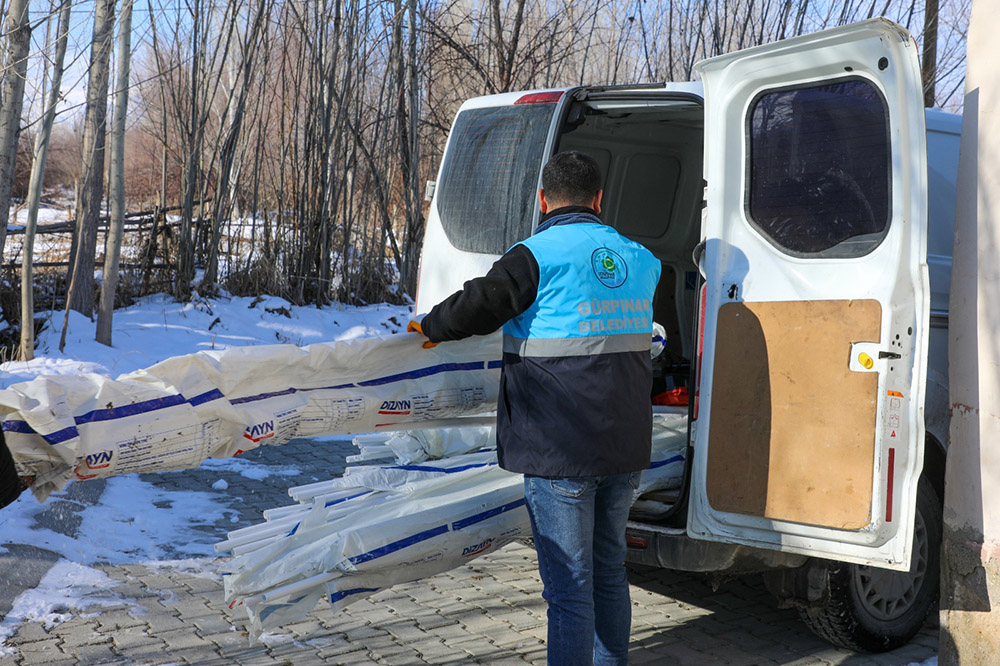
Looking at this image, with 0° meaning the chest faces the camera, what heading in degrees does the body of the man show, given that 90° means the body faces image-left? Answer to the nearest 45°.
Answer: approximately 135°

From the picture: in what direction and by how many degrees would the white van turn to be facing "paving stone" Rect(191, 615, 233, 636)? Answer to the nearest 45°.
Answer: approximately 135° to its left

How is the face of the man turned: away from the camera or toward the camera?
away from the camera

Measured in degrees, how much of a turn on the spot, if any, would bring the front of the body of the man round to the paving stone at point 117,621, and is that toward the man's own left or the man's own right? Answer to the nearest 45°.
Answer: approximately 45° to the man's own left

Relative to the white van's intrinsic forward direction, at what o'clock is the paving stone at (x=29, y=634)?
The paving stone is roughly at 7 o'clock from the white van.

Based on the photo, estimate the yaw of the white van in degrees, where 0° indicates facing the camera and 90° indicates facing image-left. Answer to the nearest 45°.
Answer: approximately 225°

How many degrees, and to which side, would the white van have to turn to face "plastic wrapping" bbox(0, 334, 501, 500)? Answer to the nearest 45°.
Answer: approximately 135° to its left
